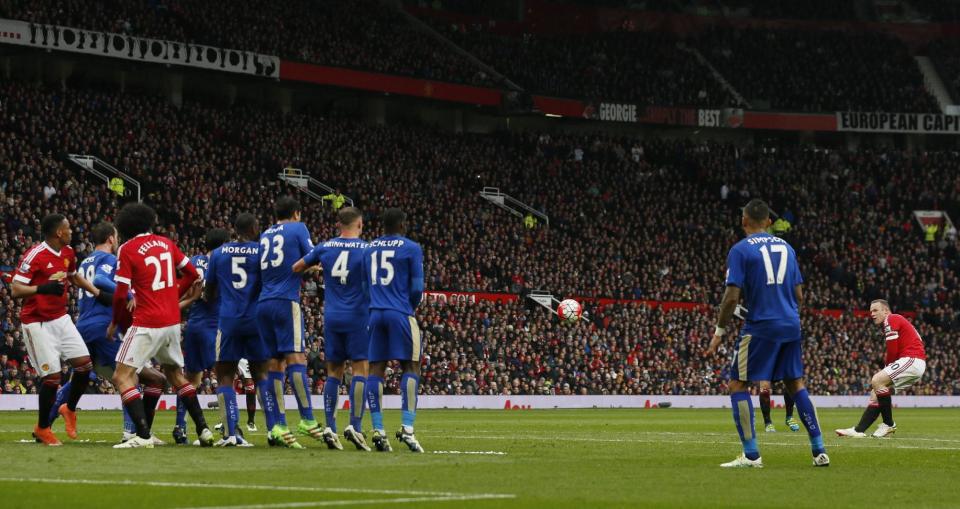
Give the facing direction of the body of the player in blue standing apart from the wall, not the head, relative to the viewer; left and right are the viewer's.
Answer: facing away from the viewer and to the left of the viewer
